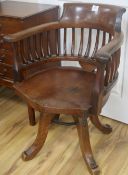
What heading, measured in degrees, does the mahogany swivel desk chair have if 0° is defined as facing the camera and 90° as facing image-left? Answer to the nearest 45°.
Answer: approximately 45°

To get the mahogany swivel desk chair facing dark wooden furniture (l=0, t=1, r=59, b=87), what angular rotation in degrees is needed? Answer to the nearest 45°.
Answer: approximately 90° to its right
